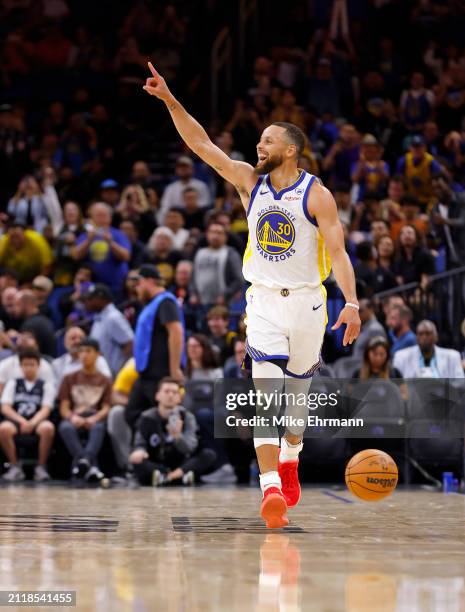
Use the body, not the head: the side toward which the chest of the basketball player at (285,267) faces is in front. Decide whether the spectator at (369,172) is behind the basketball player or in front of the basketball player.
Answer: behind

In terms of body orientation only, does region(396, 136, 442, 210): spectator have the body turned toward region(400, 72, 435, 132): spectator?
no

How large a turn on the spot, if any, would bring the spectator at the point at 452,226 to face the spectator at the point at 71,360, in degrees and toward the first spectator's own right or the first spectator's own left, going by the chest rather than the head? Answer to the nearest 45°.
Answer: approximately 45° to the first spectator's own right

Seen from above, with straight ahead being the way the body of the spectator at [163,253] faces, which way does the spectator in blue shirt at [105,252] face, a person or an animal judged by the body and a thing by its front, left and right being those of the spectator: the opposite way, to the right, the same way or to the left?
the same way

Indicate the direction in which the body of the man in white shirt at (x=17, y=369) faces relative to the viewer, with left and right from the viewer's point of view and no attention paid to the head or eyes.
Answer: facing the viewer

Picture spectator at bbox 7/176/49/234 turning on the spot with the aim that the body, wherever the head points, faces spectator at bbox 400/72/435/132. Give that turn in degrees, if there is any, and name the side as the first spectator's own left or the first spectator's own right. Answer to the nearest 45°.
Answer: approximately 90° to the first spectator's own left

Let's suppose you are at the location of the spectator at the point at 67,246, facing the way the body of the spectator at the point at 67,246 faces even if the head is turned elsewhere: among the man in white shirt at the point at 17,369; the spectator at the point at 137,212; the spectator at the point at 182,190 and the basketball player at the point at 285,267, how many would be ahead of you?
2

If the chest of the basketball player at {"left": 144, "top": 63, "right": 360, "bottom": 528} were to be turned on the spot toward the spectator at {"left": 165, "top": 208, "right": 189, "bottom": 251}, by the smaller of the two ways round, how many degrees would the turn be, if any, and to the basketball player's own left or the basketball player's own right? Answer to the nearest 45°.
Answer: approximately 180°

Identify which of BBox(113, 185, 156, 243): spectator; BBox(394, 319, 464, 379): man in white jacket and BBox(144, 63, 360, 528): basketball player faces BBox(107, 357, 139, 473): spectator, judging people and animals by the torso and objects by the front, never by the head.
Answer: BBox(113, 185, 156, 243): spectator

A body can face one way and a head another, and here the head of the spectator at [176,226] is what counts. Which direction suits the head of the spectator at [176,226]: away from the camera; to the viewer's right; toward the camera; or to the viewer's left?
toward the camera

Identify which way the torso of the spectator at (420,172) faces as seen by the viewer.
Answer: toward the camera

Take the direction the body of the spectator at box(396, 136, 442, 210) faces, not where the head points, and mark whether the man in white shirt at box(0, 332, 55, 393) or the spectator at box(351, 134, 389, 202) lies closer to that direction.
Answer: the man in white shirt

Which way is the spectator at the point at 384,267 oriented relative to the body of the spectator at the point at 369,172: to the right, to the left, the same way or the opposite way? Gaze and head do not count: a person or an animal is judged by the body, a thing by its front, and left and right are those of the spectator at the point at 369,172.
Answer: the same way

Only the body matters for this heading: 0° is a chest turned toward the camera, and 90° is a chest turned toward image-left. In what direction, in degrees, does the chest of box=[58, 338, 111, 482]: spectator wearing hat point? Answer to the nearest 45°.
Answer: approximately 0°

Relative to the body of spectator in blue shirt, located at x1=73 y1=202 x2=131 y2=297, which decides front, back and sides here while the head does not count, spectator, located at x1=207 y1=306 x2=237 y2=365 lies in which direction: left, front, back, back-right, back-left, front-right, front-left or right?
front-left

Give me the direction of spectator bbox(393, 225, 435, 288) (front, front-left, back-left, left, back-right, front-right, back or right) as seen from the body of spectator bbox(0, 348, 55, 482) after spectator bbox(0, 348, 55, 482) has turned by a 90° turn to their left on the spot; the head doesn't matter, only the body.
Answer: front

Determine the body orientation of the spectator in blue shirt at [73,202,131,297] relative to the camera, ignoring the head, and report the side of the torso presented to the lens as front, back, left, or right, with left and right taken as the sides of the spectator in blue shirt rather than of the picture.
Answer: front

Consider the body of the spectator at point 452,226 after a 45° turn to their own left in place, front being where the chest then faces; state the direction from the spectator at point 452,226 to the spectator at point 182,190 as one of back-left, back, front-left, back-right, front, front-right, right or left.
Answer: back-right

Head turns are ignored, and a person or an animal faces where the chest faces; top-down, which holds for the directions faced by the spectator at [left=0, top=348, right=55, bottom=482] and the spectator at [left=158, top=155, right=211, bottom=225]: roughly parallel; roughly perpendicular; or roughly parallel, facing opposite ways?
roughly parallel

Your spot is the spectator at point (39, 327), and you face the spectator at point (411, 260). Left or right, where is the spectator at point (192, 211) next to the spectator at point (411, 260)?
left

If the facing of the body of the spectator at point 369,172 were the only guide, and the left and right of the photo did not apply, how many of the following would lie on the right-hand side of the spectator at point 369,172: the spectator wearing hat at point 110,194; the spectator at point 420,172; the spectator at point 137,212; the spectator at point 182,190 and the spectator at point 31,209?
4
